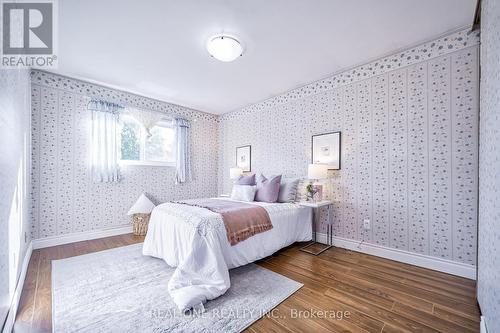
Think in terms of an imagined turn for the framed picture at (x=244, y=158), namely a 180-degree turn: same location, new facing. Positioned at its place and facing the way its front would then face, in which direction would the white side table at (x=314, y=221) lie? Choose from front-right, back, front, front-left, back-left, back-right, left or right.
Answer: right

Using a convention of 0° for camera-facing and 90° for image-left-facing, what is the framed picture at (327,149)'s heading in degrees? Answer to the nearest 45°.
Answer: approximately 45°

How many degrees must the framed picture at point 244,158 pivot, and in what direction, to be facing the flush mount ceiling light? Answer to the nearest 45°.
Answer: approximately 45° to its left

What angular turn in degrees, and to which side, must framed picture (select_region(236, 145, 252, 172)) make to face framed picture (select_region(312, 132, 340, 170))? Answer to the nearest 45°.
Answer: approximately 90° to its left

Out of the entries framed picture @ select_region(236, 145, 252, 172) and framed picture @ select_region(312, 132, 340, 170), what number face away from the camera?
0

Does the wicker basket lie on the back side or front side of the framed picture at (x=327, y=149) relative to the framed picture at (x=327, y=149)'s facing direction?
on the front side

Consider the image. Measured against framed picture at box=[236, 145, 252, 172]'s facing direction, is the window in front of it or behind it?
in front

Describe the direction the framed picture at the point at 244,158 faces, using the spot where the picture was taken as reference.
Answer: facing the viewer and to the left of the viewer

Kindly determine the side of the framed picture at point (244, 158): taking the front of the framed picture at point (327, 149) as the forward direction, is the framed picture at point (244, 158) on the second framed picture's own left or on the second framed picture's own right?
on the second framed picture's own right

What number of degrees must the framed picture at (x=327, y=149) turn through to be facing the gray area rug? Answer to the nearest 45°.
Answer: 0° — it already faces it

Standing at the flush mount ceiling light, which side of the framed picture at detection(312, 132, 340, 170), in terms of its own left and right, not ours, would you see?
front

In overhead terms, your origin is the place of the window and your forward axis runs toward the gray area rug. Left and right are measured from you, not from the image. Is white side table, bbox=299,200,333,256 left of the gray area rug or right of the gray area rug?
left
